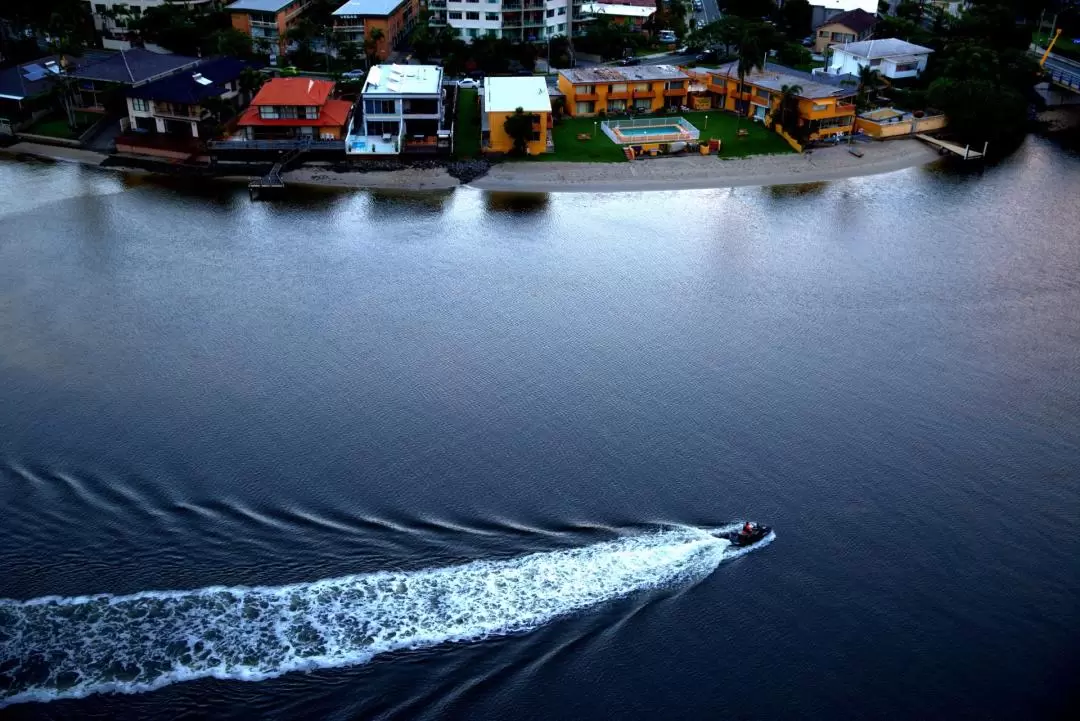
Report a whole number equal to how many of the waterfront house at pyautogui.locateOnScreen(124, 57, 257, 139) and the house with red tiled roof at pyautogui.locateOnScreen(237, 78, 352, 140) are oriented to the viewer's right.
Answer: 0

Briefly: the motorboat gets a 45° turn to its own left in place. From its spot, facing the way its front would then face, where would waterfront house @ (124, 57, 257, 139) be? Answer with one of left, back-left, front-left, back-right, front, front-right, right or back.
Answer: left

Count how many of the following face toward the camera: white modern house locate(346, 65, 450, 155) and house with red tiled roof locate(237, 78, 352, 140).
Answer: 2

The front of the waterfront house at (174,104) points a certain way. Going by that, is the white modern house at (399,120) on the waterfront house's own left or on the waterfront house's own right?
on the waterfront house's own left

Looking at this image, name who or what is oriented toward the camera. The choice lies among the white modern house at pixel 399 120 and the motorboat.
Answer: the white modern house

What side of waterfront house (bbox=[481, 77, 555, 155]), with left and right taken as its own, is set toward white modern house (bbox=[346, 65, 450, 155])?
right

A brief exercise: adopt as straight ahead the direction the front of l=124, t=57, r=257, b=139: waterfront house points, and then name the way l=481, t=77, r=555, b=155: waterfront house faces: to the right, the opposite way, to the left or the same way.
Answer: the same way

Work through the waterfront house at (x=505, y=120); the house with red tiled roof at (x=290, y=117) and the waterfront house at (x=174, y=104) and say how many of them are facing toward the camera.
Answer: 3

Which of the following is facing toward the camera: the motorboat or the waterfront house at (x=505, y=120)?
the waterfront house

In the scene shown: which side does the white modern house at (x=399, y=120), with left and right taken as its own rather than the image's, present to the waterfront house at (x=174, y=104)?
right

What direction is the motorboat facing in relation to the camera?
to the viewer's right

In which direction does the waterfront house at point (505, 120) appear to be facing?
toward the camera

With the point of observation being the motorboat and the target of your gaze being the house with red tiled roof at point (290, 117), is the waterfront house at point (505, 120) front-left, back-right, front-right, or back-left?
front-right

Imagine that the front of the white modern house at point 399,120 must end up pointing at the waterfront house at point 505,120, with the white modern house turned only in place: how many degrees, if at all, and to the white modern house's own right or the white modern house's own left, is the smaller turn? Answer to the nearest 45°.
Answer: approximately 90° to the white modern house's own left

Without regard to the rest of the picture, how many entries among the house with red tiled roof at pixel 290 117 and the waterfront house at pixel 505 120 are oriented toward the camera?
2

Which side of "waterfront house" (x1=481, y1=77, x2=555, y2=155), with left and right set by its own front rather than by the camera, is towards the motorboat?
front

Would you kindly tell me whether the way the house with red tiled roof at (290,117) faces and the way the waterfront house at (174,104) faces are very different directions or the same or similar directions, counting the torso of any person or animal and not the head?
same or similar directions
